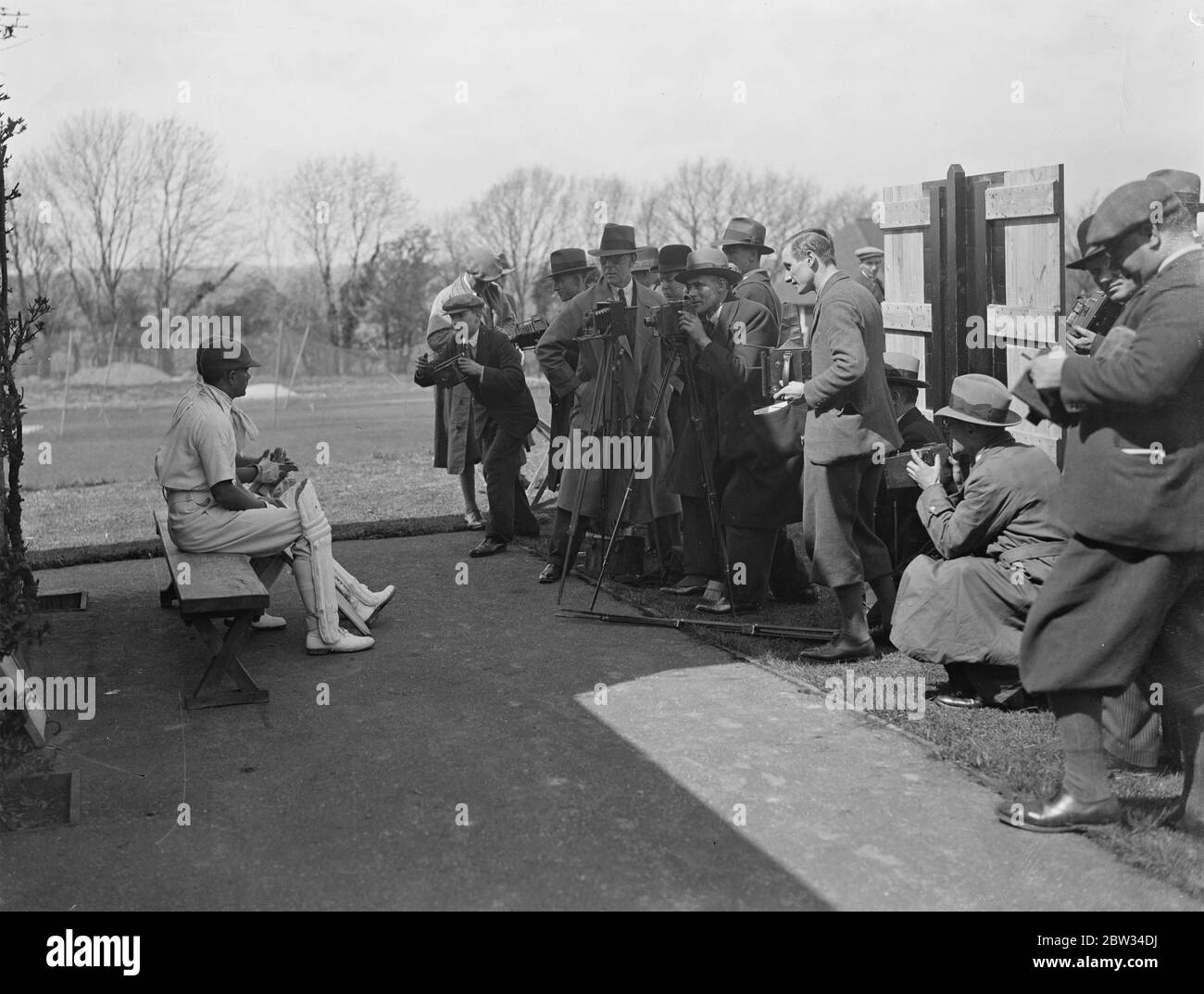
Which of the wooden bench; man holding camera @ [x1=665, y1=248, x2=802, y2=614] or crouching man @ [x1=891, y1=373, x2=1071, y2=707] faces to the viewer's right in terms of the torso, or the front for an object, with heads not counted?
the wooden bench

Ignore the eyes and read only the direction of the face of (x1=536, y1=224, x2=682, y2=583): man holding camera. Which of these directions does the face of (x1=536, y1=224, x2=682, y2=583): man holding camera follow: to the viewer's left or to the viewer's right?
to the viewer's left

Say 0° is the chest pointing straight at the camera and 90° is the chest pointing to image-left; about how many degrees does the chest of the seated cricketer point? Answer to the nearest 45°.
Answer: approximately 270°

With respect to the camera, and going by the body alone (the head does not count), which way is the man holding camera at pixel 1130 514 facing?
to the viewer's left

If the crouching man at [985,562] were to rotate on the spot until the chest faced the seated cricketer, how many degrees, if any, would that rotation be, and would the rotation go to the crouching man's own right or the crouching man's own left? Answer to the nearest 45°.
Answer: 0° — they already face them

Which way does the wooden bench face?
to the viewer's right

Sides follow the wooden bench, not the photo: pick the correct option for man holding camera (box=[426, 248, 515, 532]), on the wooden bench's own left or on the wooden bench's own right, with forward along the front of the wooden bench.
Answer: on the wooden bench's own left
